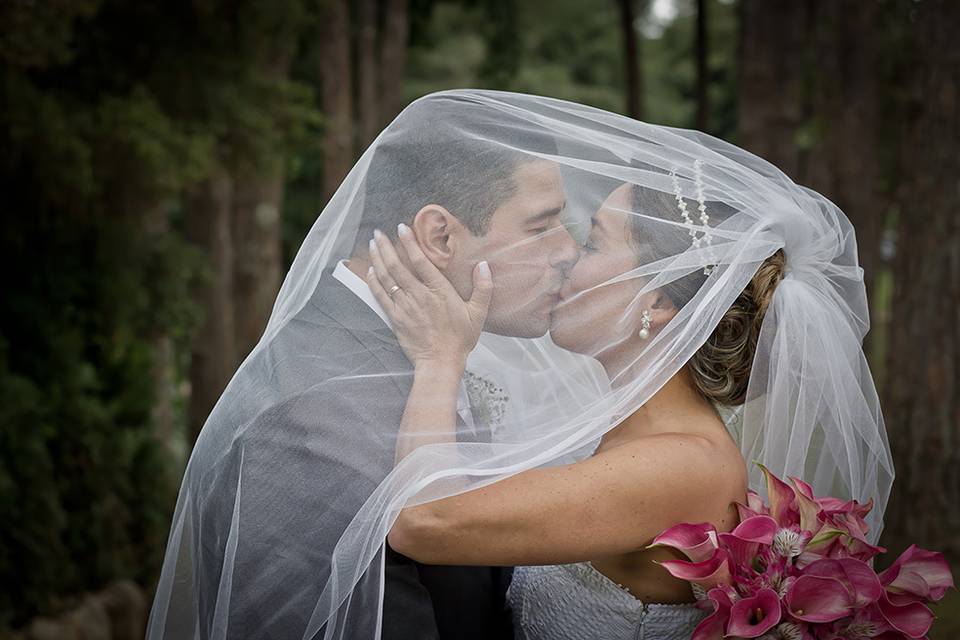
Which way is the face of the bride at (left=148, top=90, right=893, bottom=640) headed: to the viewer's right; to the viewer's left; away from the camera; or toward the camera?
to the viewer's left

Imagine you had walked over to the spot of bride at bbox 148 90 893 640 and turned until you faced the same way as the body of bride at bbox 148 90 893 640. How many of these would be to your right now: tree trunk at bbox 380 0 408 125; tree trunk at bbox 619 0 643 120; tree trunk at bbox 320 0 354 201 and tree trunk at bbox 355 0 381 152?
4

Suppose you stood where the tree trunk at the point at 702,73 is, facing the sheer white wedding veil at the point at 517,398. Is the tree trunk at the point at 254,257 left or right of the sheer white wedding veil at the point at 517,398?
right

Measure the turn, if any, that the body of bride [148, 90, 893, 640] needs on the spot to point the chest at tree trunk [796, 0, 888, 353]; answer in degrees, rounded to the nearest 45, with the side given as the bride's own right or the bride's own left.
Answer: approximately 90° to the bride's own right

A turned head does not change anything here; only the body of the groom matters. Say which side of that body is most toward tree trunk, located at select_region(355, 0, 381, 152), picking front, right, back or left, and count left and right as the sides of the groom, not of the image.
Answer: left

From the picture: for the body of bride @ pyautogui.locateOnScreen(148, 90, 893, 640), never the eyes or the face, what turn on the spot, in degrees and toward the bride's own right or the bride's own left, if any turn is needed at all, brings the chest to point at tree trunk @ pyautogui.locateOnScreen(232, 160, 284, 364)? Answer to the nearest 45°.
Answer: approximately 90° to the bride's own right

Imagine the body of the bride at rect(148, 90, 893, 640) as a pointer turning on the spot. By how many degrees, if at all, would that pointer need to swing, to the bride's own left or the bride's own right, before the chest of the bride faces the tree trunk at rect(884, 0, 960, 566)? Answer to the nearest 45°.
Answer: approximately 135° to the bride's own right

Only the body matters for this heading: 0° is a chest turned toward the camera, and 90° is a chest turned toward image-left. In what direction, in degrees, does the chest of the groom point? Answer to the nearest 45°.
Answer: approximately 270°

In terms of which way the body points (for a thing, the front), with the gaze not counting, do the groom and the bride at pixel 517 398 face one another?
yes

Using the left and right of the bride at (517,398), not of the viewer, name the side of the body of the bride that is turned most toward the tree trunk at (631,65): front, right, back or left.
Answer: right

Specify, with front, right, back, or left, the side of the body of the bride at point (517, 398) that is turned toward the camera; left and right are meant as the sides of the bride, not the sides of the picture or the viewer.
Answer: left

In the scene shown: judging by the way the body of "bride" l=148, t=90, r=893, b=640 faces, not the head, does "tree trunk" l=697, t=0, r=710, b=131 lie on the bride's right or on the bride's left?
on the bride's right

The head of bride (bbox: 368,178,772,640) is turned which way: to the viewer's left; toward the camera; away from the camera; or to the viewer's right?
to the viewer's left

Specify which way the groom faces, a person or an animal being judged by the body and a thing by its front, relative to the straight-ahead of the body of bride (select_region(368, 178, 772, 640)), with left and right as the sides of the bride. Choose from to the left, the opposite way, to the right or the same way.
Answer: the opposite way
